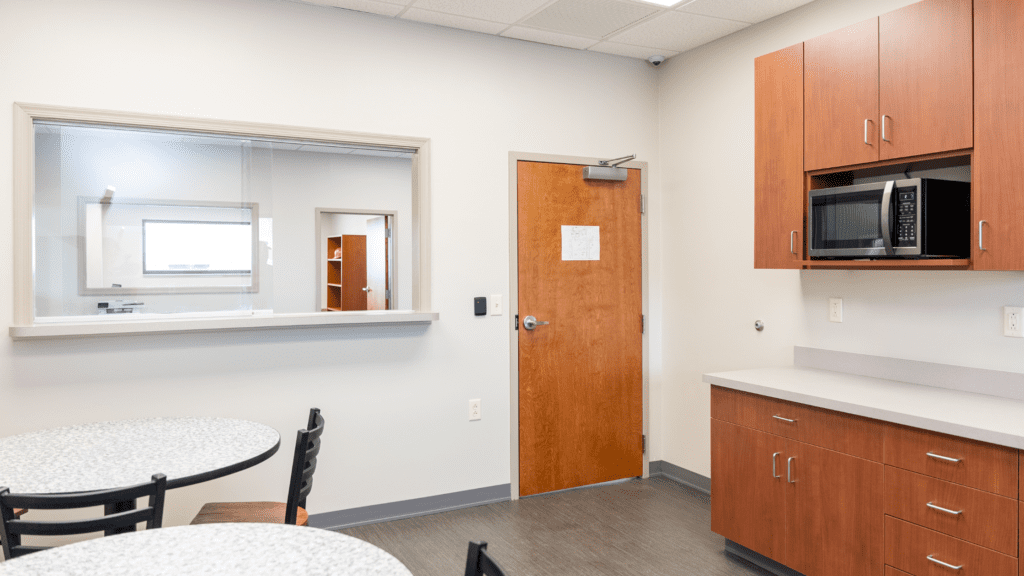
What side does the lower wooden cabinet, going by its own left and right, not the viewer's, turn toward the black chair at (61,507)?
front

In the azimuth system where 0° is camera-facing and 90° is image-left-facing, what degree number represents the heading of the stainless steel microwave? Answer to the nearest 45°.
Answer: approximately 45°

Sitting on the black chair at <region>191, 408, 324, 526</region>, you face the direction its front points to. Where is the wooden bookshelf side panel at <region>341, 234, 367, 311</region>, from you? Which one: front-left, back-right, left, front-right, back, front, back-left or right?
right

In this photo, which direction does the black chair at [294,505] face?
to the viewer's left

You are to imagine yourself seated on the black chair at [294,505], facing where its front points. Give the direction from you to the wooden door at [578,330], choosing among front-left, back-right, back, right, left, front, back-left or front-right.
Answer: back-right

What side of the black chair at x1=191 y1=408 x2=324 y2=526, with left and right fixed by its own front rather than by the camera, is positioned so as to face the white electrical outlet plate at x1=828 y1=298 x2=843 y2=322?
back

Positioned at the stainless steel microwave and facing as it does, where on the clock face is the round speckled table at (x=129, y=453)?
The round speckled table is roughly at 12 o'clock from the stainless steel microwave.

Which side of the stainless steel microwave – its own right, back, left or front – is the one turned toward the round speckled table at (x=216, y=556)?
front

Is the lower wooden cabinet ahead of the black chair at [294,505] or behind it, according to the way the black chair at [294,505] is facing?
behind

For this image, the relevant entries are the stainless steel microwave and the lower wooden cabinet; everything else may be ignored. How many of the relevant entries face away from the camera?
0

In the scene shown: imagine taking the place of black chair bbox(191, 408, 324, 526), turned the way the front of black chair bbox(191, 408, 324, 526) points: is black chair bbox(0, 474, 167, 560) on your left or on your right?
on your left
